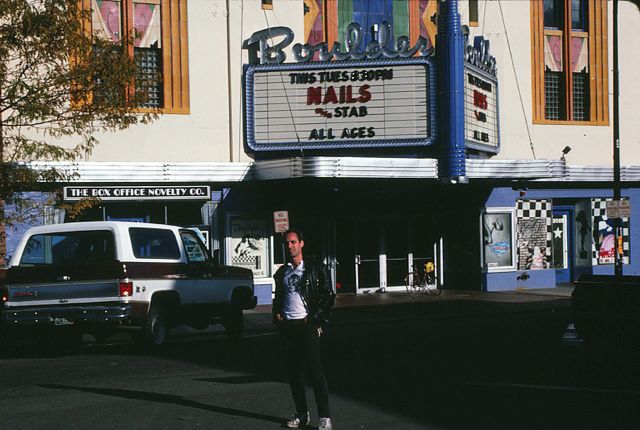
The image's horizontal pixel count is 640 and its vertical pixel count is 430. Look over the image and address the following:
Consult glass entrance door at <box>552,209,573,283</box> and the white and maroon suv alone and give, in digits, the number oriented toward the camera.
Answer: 1

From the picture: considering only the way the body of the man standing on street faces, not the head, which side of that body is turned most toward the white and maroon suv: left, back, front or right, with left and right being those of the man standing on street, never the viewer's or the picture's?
right

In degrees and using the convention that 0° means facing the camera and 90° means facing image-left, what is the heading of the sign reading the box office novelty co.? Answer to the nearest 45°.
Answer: approximately 0°

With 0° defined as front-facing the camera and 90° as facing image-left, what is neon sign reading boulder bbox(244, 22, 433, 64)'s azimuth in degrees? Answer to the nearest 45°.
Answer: approximately 0°

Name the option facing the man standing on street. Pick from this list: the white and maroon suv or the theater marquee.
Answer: the theater marquee
